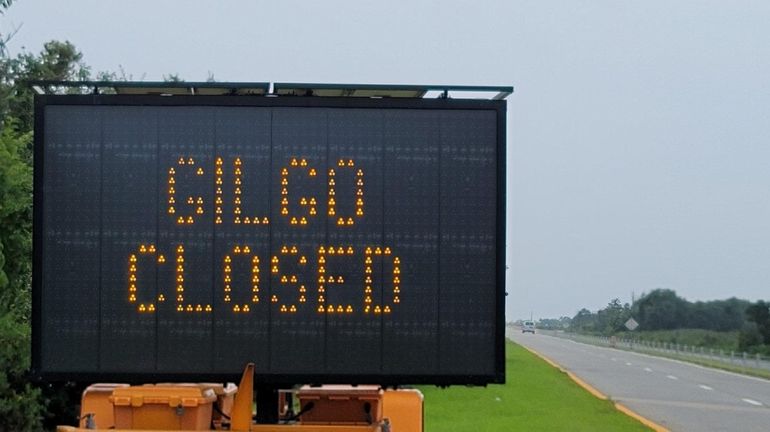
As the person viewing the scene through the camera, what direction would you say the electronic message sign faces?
facing the viewer

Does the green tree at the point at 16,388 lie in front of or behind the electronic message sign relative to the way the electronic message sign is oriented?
behind

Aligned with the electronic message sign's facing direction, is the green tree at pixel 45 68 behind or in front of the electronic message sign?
behind
